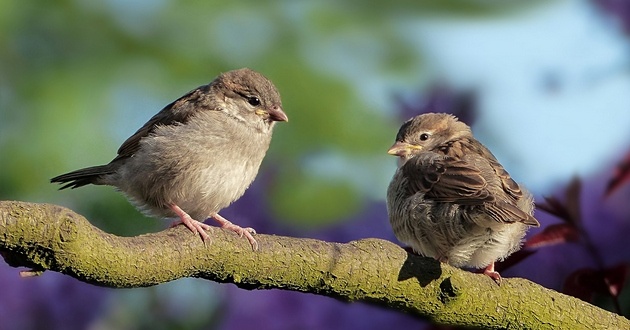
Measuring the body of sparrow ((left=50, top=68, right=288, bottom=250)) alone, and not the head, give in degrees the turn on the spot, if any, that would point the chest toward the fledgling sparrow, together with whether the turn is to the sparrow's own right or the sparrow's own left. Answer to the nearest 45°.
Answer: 0° — it already faces it

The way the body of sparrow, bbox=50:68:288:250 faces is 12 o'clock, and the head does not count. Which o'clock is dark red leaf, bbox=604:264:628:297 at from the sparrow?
The dark red leaf is roughly at 12 o'clock from the sparrow.

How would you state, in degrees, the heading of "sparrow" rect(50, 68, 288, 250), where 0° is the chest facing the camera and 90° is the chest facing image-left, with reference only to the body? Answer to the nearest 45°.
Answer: approximately 315°

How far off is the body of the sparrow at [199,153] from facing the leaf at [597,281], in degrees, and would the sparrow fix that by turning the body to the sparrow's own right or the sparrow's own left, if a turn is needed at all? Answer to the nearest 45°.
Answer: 0° — it already faces it
